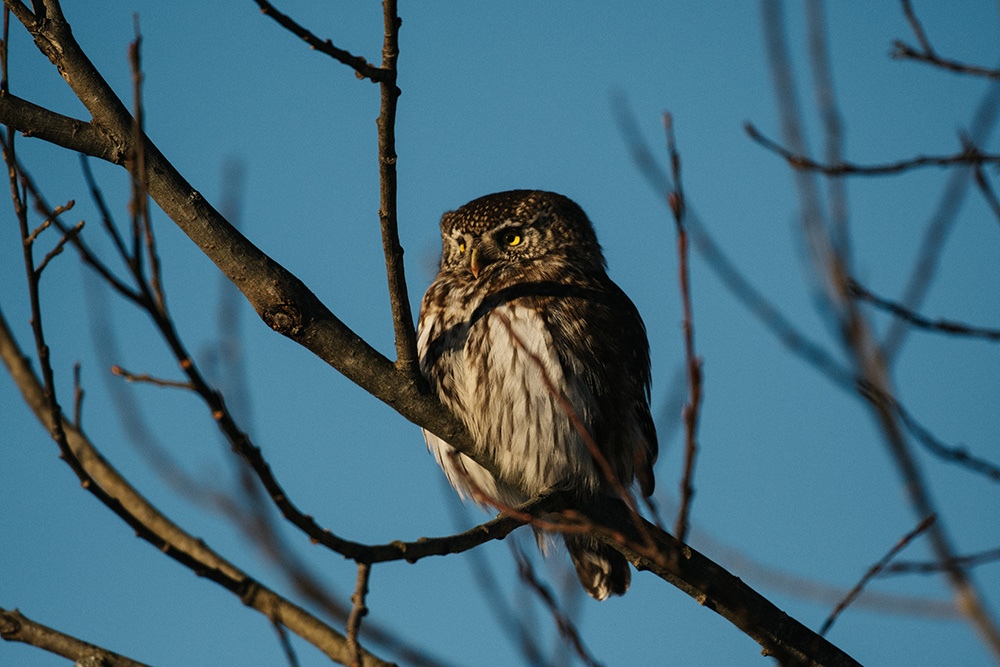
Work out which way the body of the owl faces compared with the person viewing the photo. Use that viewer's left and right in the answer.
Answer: facing the viewer and to the left of the viewer
